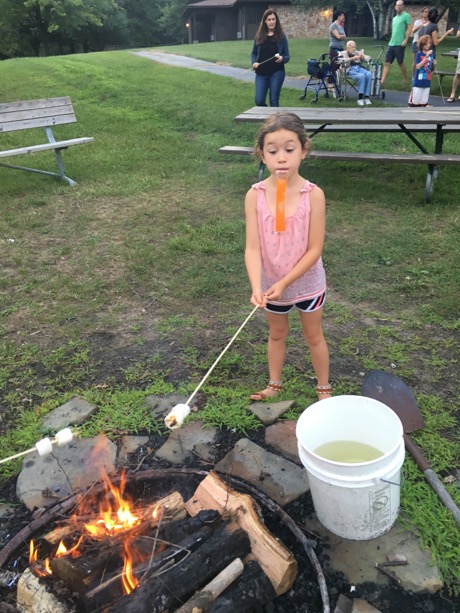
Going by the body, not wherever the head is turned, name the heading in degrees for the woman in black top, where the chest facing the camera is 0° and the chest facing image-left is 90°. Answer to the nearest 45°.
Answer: approximately 0°

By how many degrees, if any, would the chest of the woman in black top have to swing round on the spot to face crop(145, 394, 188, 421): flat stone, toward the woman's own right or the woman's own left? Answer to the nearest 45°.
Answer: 0° — they already face it

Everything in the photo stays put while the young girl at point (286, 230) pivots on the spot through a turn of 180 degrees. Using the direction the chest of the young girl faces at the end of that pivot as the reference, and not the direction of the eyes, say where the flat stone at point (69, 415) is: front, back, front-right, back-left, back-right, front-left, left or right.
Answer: left

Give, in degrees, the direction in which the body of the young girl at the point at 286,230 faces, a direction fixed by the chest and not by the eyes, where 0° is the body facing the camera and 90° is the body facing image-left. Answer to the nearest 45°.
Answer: approximately 0°

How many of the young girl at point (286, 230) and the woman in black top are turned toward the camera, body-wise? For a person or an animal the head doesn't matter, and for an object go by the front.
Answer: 2

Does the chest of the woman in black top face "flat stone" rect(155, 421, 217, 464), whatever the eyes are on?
yes

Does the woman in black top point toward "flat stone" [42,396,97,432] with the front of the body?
yes
